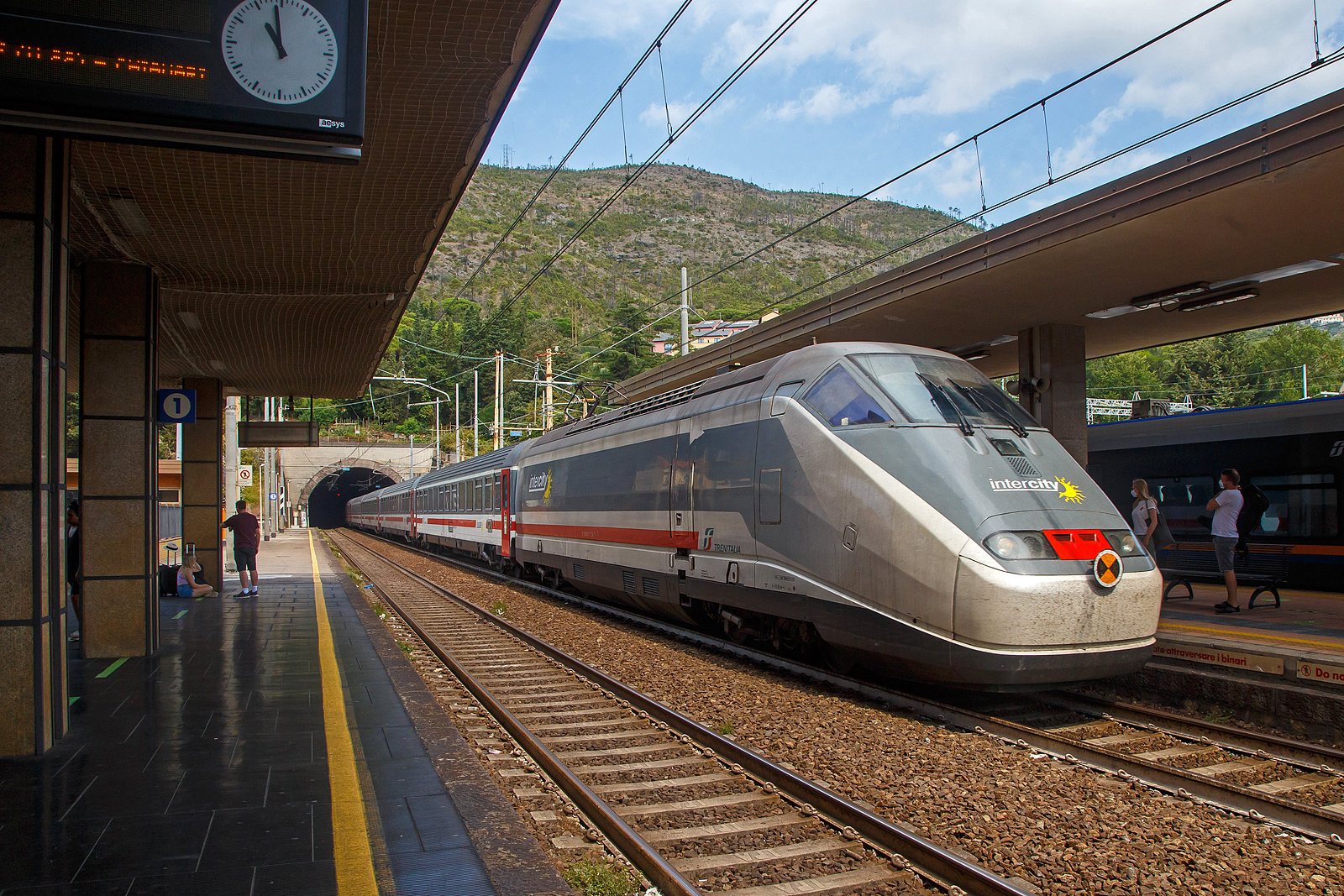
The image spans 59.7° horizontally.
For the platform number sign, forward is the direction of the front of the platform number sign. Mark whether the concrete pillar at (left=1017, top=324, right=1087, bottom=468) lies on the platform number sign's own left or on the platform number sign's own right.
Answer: on the platform number sign's own left

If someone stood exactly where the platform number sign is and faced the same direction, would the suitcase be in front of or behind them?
behind

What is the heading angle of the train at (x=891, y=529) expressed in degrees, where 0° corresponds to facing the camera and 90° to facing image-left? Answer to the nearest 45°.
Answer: approximately 315°

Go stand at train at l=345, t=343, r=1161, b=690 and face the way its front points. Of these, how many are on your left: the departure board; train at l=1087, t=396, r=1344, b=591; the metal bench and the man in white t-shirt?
3

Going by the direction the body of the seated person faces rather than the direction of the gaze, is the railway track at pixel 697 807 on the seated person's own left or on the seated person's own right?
on the seated person's own right

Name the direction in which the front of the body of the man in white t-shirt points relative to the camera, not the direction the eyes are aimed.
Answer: to the viewer's left

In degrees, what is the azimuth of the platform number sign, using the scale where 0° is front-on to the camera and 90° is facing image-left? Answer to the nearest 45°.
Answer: approximately 0°

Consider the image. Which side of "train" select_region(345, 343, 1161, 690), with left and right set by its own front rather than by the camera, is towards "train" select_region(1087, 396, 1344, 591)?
left

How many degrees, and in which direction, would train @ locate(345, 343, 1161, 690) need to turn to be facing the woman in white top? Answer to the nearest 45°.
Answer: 0° — it already faces them

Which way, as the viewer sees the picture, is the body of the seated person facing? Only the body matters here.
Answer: to the viewer's right

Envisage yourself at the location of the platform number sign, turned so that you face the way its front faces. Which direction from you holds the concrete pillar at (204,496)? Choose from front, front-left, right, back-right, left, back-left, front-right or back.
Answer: back

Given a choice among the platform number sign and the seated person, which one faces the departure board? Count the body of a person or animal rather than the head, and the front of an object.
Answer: the platform number sign
